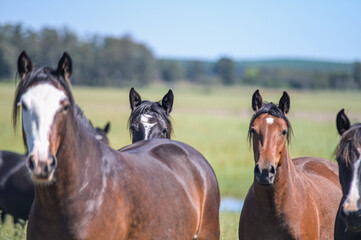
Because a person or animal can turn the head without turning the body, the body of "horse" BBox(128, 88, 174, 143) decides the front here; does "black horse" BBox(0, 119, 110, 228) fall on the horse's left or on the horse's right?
on the horse's right

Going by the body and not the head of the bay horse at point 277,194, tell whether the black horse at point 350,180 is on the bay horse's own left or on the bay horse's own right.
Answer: on the bay horse's own left

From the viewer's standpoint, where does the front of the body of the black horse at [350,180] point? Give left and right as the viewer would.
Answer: facing the viewer

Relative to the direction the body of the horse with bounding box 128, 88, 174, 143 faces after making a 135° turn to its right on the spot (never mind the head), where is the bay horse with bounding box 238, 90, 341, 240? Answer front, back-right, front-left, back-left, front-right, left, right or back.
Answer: back

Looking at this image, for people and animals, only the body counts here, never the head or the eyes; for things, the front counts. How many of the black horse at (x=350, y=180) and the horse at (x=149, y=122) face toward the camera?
2

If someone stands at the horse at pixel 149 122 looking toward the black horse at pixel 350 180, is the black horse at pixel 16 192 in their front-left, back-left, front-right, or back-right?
back-right

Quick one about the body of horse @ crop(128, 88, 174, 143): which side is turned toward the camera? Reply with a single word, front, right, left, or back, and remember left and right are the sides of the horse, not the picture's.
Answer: front

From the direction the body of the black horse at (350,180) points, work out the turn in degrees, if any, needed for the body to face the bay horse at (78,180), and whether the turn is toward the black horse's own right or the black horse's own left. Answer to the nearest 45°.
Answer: approximately 45° to the black horse's own right

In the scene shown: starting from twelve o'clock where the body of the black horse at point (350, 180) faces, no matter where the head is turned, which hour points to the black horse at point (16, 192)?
the black horse at point (16, 192) is roughly at 4 o'clock from the black horse at point (350, 180).

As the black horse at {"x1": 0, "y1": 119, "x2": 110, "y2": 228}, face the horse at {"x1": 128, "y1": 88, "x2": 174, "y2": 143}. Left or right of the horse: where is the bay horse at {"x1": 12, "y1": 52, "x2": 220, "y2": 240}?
right

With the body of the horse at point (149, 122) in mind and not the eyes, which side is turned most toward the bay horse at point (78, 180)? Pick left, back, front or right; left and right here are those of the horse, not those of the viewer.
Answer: front

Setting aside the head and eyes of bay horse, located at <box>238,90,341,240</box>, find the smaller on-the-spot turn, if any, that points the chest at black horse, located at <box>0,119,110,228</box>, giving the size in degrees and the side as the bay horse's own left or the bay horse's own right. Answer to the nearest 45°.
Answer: approximately 45° to the bay horse's own right

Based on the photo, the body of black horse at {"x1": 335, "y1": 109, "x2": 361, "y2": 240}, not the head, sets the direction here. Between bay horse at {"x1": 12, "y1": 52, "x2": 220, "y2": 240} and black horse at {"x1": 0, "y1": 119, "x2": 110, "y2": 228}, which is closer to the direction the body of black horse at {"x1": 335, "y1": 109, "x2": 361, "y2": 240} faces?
the bay horse

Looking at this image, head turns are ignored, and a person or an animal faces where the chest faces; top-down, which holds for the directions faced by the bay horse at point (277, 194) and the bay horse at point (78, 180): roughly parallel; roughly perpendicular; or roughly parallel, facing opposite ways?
roughly parallel

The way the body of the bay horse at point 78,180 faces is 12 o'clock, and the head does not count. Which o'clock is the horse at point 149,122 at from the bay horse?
The horse is roughly at 5 o'clock from the bay horse.
